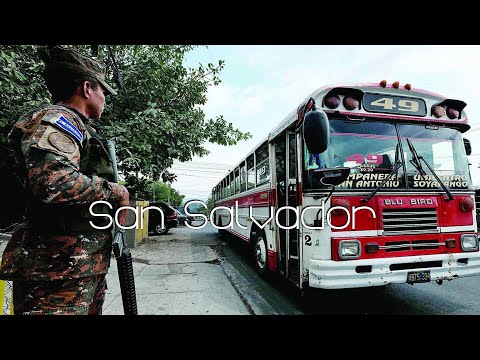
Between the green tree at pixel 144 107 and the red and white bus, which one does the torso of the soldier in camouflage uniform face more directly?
the red and white bus

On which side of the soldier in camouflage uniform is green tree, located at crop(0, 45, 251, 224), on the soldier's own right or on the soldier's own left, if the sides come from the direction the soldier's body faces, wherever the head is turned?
on the soldier's own left

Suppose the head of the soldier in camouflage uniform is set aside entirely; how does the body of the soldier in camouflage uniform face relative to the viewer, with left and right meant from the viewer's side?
facing to the right of the viewer

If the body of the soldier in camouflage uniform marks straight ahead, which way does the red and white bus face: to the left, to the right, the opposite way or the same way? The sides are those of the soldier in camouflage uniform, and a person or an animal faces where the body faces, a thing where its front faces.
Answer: to the right

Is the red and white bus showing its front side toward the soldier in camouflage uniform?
no

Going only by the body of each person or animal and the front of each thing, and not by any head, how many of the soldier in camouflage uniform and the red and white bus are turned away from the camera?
0

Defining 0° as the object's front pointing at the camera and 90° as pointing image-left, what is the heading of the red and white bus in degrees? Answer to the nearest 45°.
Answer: approximately 315°

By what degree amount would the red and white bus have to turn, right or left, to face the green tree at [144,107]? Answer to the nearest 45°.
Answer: approximately 135° to its right

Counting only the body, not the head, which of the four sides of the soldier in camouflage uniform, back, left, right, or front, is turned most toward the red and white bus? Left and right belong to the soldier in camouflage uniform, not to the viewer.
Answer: front

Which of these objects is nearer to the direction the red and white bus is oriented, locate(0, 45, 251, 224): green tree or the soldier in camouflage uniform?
the soldier in camouflage uniform

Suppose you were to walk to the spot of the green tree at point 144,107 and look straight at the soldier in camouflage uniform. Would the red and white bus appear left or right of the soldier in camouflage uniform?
left
